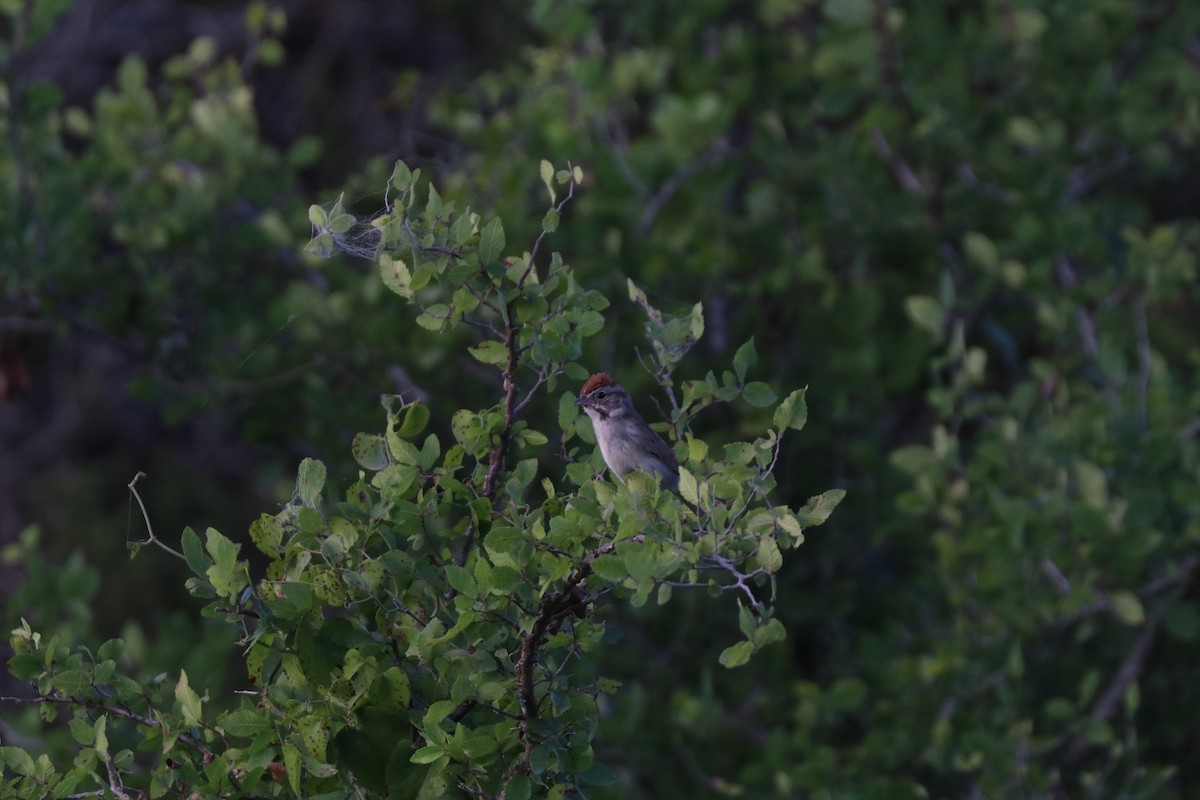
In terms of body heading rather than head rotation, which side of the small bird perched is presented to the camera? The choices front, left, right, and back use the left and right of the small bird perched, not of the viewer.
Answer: left
